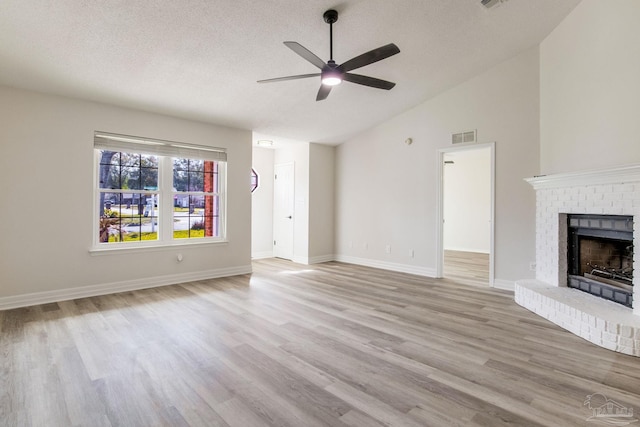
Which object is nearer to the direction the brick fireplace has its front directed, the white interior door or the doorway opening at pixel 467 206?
the white interior door

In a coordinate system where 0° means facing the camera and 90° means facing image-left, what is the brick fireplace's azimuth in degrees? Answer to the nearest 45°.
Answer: approximately 45°

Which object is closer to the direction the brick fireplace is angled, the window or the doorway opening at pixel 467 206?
the window

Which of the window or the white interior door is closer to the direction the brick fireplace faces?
the window

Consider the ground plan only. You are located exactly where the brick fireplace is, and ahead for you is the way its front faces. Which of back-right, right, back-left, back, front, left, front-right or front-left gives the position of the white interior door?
front-right

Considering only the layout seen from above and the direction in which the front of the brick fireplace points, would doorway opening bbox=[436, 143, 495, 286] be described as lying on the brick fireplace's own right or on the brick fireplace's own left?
on the brick fireplace's own right

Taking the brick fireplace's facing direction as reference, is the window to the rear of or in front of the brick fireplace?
in front

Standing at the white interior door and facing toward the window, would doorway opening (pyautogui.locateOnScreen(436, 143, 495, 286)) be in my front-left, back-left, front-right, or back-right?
back-left
